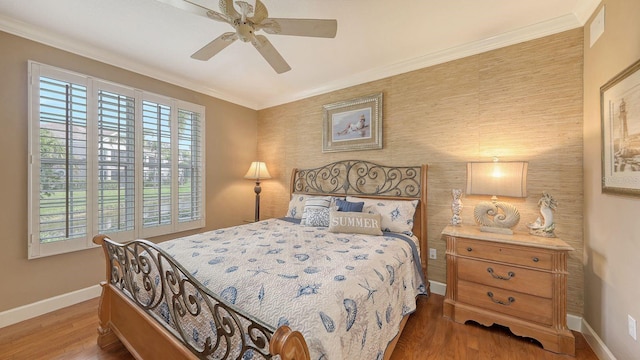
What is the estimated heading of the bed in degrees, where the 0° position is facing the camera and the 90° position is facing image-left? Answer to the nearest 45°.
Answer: approximately 45°

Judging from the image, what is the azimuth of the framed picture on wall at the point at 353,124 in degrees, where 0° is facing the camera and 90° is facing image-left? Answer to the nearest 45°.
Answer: approximately 45°

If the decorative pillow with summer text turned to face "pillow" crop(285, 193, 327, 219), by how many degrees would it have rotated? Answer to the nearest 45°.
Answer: approximately 135° to its right

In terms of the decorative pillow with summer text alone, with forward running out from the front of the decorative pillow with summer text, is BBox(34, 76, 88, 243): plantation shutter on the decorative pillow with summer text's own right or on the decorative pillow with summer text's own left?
on the decorative pillow with summer text's own right

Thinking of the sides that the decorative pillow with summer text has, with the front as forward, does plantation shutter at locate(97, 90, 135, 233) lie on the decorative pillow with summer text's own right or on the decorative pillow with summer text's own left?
on the decorative pillow with summer text's own right

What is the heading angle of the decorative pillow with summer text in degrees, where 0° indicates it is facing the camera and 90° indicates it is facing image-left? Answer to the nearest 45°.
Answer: approximately 0°

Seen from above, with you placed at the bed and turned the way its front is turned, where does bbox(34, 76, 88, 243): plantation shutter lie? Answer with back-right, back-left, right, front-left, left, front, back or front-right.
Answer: right

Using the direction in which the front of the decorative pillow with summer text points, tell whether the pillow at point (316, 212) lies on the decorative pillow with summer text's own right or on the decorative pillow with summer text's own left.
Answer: on the decorative pillow with summer text's own right

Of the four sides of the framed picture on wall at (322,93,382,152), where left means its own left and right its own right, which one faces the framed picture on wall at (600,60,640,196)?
left

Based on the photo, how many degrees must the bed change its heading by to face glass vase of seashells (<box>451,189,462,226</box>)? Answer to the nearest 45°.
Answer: approximately 135° to its left
